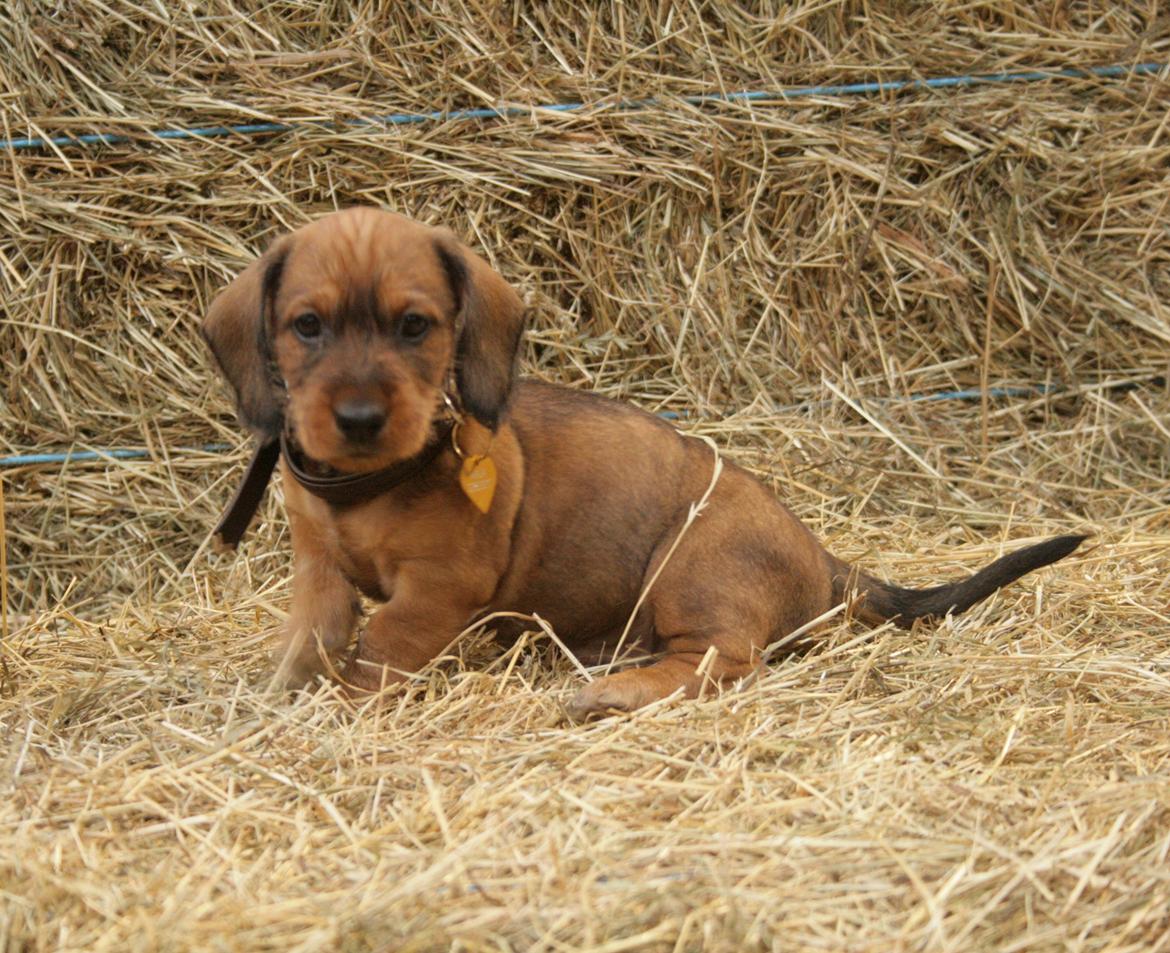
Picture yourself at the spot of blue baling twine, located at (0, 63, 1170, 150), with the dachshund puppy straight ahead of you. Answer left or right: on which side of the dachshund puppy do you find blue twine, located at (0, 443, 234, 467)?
right

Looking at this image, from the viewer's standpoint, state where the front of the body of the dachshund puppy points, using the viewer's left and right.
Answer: facing the viewer and to the left of the viewer

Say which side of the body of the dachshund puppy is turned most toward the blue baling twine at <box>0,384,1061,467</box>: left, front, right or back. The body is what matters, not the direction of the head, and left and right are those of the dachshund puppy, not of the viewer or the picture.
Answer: right

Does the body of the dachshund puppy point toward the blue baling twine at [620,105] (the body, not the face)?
no

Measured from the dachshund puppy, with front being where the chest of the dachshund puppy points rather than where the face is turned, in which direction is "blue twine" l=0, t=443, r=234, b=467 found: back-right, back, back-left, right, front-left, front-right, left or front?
right
